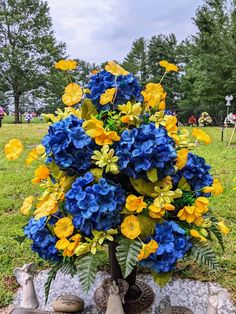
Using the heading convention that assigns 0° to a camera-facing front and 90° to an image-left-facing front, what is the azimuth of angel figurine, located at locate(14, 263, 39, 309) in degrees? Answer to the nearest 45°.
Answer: approximately 315°

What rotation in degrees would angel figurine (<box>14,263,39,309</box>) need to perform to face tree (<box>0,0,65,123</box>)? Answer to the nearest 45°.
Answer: approximately 135° to its left

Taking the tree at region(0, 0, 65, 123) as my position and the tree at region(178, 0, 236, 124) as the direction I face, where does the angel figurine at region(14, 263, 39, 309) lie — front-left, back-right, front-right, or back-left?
front-right

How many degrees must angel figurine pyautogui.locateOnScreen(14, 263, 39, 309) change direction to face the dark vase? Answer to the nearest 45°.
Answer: approximately 45° to its left

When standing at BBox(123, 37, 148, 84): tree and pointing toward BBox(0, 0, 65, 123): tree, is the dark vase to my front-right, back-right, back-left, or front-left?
front-left
